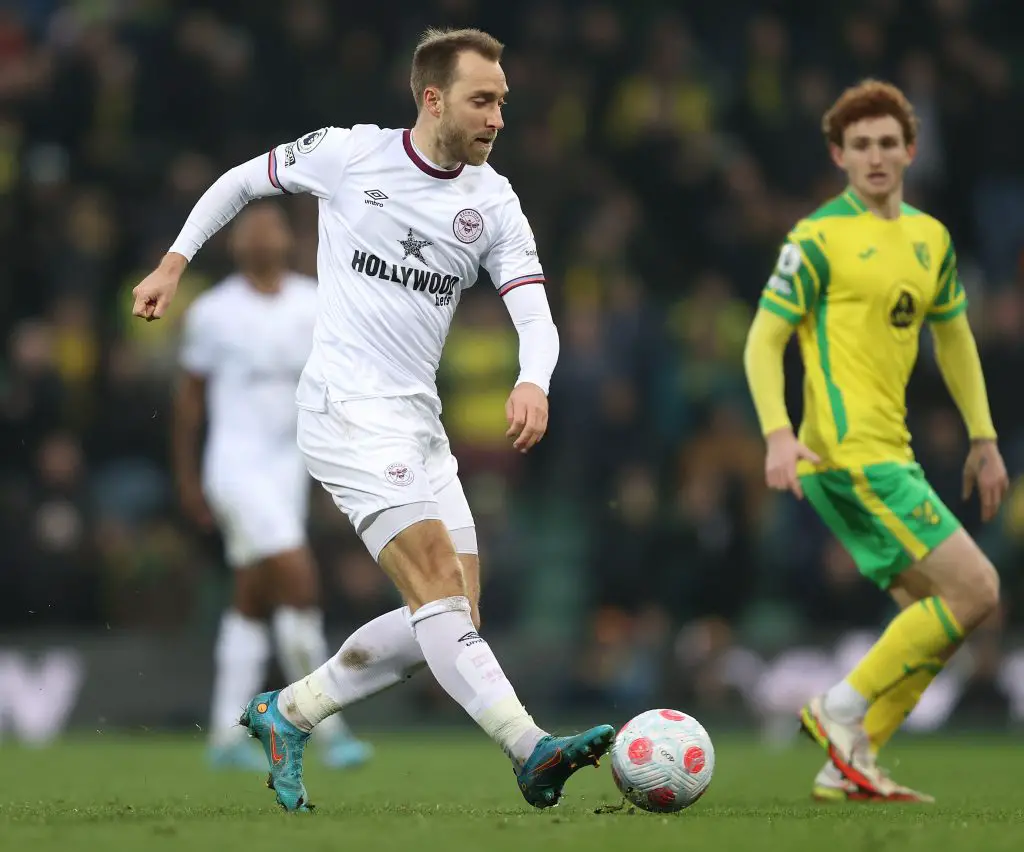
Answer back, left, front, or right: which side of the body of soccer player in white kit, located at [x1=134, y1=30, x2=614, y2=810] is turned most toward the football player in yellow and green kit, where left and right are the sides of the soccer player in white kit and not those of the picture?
left

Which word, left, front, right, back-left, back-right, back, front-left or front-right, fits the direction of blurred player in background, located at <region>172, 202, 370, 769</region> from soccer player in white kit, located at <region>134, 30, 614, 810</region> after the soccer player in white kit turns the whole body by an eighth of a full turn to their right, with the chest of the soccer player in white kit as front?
back

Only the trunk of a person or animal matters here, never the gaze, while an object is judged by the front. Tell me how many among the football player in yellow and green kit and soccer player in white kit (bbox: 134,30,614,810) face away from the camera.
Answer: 0

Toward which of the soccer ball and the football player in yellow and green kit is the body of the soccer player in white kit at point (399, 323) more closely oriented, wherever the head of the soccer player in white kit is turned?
the soccer ball

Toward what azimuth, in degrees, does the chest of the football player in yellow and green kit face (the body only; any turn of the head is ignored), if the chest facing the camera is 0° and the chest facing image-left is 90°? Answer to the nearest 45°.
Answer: approximately 315°

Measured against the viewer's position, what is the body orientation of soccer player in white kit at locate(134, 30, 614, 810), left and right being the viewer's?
facing the viewer and to the right of the viewer

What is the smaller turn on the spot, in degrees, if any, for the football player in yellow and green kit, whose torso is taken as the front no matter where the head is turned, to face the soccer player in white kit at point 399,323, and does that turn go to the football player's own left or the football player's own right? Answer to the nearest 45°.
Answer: approximately 90° to the football player's own right
